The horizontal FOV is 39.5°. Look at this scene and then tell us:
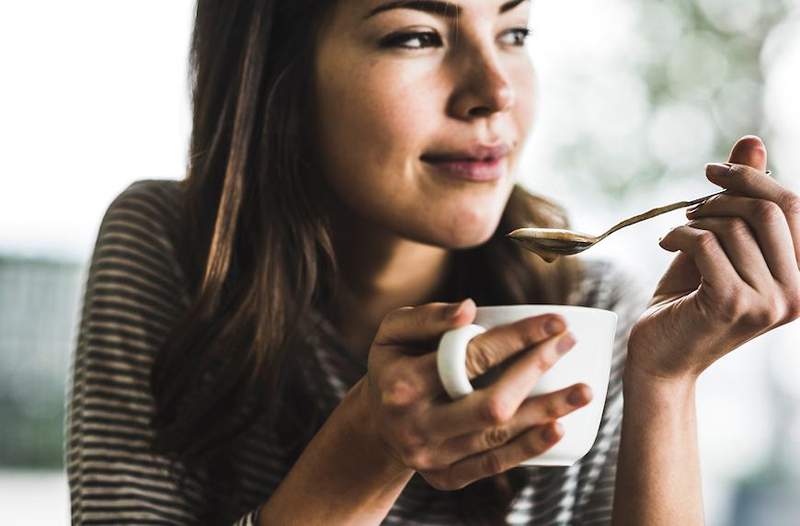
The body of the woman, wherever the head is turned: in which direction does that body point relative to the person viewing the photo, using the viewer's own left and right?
facing the viewer and to the right of the viewer

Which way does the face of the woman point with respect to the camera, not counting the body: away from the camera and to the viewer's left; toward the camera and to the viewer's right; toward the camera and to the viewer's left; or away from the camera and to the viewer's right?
toward the camera and to the viewer's right
